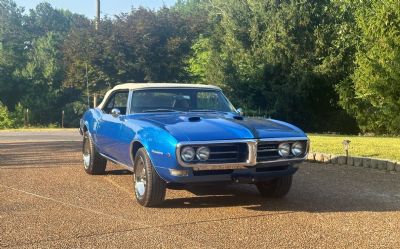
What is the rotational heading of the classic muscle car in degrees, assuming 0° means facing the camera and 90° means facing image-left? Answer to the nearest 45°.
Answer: approximately 315°

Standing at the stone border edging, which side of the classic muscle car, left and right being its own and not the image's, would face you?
left

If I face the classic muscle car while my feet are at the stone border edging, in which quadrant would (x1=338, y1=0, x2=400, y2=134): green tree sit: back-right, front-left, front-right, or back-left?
back-right

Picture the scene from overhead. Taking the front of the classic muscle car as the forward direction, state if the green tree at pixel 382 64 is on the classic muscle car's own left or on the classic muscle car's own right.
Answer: on the classic muscle car's own left
